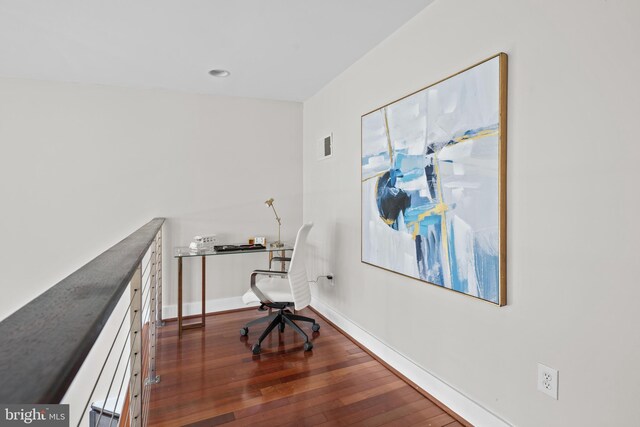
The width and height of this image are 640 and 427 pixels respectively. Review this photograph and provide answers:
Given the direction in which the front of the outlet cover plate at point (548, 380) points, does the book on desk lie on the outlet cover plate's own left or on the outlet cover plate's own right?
on the outlet cover plate's own right

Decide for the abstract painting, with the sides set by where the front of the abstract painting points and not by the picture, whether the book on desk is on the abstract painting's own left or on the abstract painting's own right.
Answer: on the abstract painting's own right

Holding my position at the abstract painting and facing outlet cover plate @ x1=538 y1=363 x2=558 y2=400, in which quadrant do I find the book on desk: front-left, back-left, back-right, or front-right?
back-right

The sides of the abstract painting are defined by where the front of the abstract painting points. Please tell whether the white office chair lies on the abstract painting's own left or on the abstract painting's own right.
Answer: on the abstract painting's own right

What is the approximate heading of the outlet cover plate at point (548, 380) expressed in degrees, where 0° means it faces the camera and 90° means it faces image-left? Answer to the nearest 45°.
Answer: approximately 45°

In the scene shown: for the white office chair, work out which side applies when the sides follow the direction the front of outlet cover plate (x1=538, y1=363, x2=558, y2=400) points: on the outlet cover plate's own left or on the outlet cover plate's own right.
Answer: on the outlet cover plate's own right

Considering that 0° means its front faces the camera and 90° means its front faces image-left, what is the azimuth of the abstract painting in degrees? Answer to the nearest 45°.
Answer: approximately 45°
